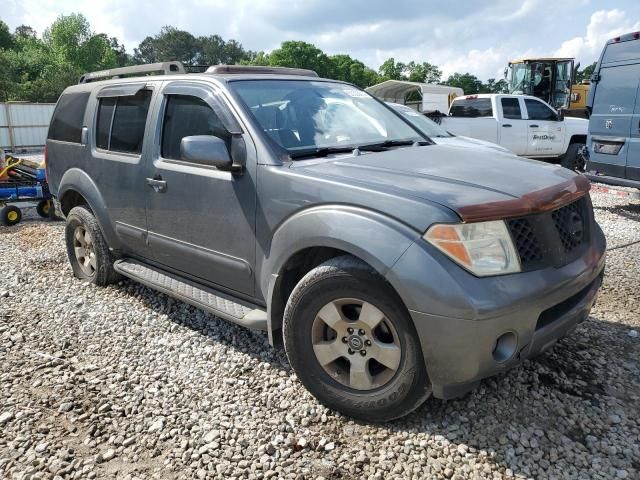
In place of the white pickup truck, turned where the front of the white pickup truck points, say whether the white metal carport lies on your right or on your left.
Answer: on your left

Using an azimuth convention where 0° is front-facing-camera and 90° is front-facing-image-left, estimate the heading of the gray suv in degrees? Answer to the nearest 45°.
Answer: approximately 315°

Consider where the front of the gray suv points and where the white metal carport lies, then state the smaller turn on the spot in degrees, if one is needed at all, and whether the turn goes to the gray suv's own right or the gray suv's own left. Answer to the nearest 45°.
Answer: approximately 135° to the gray suv's own left

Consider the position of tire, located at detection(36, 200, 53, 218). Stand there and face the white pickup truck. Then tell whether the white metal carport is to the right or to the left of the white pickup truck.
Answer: left

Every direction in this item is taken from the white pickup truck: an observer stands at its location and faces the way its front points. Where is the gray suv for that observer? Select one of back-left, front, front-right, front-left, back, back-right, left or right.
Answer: back-right

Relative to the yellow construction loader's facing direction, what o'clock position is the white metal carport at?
The white metal carport is roughly at 3 o'clock from the yellow construction loader.

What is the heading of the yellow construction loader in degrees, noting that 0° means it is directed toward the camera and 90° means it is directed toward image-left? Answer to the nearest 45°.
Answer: approximately 45°

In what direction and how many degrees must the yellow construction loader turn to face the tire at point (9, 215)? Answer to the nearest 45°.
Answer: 0° — it already faces it

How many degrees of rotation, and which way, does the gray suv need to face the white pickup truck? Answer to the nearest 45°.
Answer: approximately 90° to its left

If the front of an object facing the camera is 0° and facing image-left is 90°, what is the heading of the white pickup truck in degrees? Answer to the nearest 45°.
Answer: approximately 225°

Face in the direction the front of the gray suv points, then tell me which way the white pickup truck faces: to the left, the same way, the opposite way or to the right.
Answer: to the left
